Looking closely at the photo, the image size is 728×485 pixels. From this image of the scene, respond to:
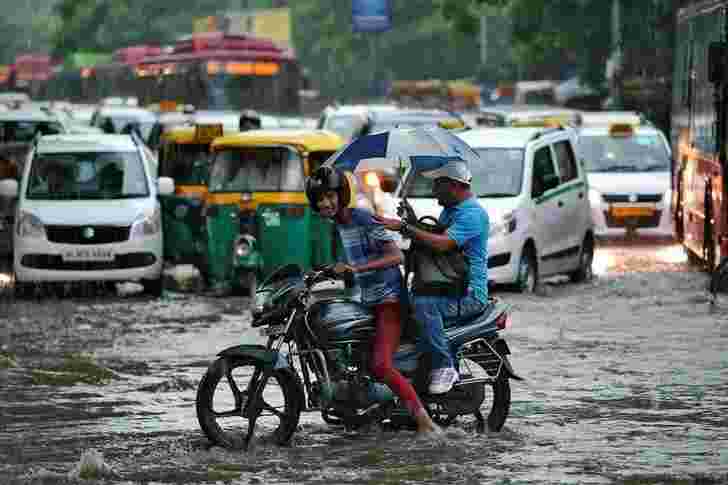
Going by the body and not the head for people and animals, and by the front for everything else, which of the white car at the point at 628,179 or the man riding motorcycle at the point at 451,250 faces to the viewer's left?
the man riding motorcycle

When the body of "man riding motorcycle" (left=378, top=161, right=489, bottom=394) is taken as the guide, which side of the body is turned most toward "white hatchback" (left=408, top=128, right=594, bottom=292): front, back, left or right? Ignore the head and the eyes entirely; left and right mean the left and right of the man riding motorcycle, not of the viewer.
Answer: right

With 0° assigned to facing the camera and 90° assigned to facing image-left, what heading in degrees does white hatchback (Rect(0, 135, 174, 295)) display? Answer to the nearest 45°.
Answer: approximately 0°

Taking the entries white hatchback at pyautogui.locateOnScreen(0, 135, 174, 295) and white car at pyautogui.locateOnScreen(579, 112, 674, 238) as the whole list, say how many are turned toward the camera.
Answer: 2

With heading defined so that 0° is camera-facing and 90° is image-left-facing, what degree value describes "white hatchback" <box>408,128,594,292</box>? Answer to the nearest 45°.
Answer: approximately 45°

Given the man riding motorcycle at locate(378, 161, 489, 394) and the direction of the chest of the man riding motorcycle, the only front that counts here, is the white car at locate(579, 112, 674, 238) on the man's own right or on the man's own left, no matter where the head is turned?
on the man's own right

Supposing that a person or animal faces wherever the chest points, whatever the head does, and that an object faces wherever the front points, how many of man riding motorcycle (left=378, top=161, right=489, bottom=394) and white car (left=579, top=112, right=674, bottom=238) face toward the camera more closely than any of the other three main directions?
1

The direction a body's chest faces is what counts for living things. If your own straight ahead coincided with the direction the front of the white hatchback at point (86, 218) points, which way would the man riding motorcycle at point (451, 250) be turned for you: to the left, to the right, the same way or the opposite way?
to the right

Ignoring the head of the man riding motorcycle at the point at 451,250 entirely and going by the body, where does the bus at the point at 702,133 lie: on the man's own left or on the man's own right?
on the man's own right

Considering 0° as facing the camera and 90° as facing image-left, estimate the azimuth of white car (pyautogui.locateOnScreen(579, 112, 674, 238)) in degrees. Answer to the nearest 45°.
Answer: approximately 0°

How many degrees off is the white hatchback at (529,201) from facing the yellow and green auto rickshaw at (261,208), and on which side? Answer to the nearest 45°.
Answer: approximately 45° to its right

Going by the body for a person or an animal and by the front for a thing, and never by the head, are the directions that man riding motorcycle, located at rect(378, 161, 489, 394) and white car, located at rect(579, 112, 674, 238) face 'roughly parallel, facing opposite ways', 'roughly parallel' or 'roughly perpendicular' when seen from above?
roughly perpendicular

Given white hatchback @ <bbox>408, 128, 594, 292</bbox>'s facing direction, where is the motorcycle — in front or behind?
in front
